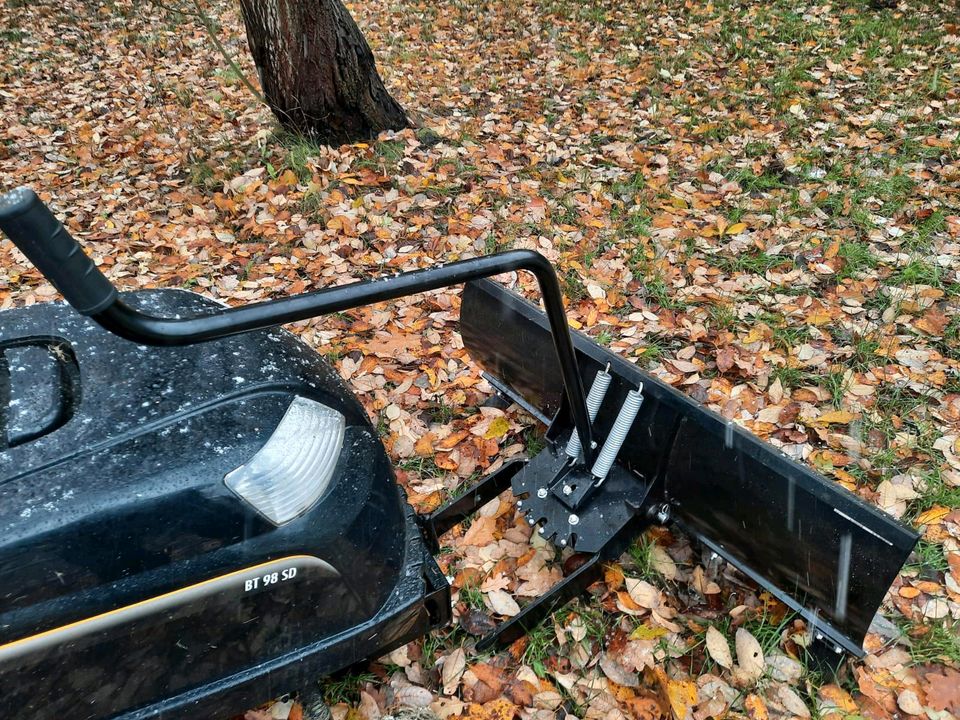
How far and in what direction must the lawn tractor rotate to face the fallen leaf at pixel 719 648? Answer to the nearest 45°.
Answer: approximately 45° to its right

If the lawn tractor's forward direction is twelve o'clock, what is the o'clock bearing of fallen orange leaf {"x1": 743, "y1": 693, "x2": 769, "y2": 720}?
The fallen orange leaf is roughly at 2 o'clock from the lawn tractor.

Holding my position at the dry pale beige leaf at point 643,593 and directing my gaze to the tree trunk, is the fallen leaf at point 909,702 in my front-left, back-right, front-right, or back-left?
back-right

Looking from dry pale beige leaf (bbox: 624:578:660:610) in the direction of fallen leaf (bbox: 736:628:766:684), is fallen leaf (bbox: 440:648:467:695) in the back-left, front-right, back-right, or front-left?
back-right

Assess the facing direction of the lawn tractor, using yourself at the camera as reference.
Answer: facing away from the viewer and to the right of the viewer

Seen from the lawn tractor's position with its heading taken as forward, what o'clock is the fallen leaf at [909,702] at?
The fallen leaf is roughly at 2 o'clock from the lawn tractor.

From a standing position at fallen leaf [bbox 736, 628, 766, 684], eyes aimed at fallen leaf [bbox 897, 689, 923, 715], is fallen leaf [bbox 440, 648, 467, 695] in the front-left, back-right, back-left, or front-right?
back-right

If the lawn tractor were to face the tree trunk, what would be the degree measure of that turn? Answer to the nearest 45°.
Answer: approximately 45° to its left
